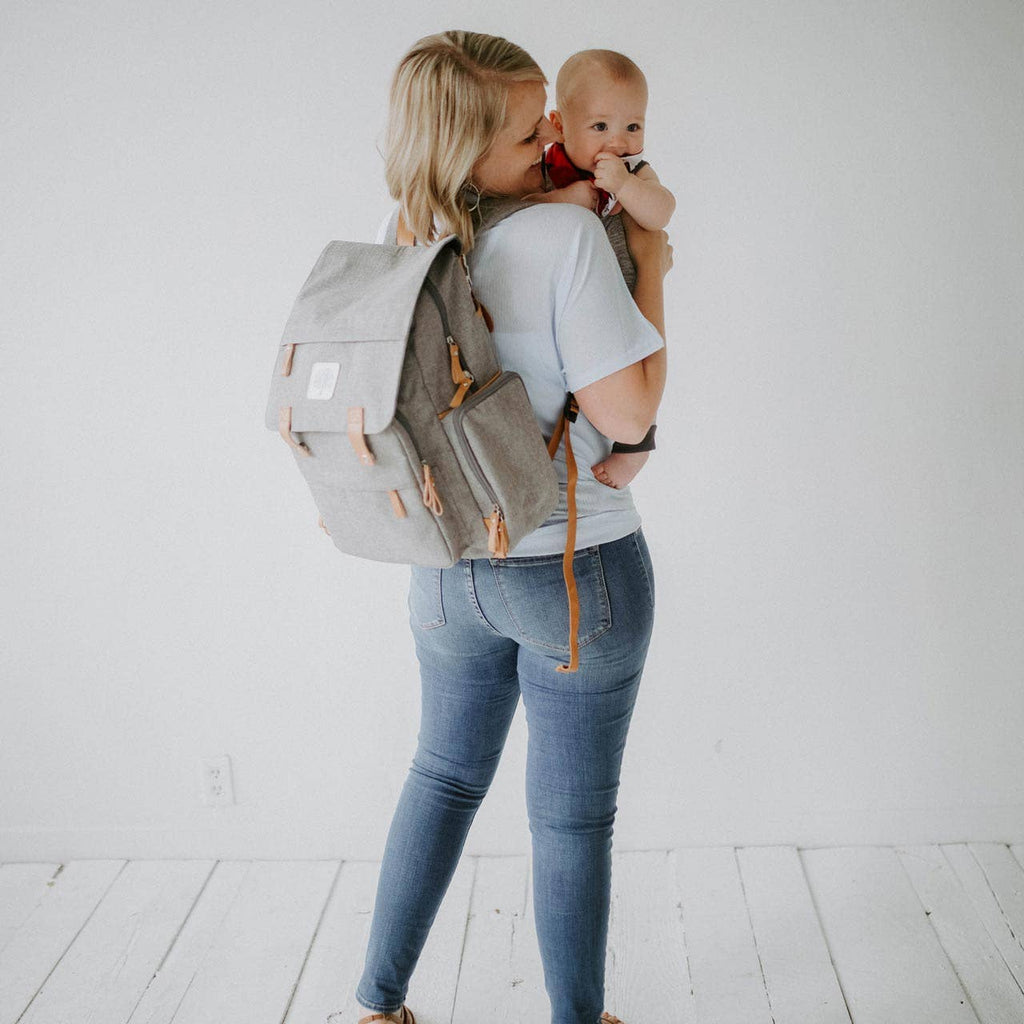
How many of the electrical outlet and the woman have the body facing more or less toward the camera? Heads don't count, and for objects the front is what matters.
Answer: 1

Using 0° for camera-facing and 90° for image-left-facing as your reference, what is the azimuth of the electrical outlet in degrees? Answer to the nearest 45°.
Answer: approximately 0°

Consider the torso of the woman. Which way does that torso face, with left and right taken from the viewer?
facing away from the viewer and to the right of the viewer

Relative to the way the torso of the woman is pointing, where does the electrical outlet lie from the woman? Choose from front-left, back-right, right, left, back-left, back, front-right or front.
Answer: left

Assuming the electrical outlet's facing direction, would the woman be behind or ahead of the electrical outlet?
ahead
